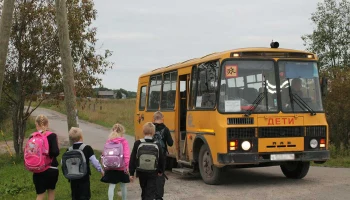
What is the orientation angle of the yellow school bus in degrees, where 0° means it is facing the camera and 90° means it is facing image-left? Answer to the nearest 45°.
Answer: approximately 315°

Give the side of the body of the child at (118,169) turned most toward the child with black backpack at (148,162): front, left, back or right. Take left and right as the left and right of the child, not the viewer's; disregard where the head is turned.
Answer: right

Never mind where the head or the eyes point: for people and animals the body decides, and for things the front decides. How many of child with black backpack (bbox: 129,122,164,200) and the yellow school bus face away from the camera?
1

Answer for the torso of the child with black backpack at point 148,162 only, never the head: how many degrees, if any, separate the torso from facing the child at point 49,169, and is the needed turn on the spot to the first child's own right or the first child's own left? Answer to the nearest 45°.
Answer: approximately 90° to the first child's own left

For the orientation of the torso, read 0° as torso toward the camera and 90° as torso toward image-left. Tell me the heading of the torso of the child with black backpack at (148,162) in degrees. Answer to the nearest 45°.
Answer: approximately 180°

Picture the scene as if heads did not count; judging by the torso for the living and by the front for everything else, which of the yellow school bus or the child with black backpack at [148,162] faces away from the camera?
the child with black backpack

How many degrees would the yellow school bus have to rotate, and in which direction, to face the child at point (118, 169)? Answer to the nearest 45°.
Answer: approximately 90° to its right

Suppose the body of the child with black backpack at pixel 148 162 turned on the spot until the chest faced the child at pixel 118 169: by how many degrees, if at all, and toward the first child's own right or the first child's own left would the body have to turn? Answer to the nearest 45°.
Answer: approximately 45° to the first child's own left

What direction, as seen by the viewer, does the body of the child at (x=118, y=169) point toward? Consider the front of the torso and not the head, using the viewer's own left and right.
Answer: facing away from the viewer and to the right of the viewer

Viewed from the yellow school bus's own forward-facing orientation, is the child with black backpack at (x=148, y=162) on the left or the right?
on its right

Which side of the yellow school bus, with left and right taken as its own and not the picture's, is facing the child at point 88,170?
right

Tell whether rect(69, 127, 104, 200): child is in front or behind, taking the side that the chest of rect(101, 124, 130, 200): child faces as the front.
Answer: behind

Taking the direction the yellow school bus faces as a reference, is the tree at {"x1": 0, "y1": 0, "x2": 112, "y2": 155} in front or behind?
behind

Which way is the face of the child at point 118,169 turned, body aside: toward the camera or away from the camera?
away from the camera

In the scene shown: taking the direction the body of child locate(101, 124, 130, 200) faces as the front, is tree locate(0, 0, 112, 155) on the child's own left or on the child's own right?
on the child's own left
